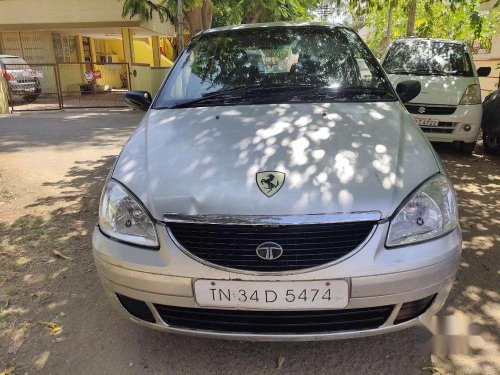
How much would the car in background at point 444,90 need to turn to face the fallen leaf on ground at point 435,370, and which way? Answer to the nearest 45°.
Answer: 0° — it already faces it

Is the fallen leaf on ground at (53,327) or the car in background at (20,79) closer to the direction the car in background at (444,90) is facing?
the fallen leaf on ground

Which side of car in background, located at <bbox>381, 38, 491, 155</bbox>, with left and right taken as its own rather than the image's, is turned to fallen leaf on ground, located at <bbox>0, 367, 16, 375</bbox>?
front

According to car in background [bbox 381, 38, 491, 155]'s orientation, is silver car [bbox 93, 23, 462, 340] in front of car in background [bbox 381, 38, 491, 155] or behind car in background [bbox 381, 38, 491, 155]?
in front

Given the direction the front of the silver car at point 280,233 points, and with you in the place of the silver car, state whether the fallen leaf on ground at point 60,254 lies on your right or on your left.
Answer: on your right

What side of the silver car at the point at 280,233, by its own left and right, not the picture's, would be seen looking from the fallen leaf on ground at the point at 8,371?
front

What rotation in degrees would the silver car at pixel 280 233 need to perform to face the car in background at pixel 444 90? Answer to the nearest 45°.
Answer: approximately 135° to its left

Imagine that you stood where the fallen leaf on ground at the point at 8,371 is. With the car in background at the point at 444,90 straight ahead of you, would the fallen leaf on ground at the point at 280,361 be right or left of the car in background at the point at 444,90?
right

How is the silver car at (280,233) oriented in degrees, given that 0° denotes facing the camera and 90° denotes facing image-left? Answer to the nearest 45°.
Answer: approximately 0°

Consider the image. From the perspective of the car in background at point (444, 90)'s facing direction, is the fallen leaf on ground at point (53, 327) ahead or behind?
ahead

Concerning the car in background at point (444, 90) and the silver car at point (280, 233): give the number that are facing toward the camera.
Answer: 2

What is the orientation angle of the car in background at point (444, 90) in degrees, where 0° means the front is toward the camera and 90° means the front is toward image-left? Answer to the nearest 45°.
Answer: approximately 0°

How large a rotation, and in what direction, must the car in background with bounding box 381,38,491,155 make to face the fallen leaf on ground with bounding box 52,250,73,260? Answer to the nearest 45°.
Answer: approximately 45° to its right
